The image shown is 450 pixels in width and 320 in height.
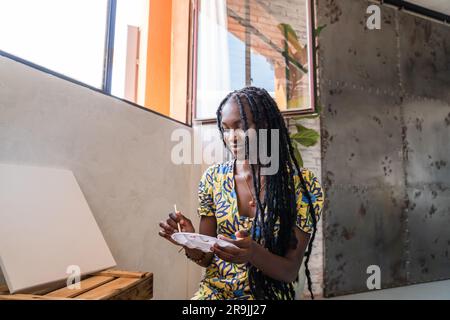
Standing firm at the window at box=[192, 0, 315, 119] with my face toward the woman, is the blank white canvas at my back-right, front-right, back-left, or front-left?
front-right

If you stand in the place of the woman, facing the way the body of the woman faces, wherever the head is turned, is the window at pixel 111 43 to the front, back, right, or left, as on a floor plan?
right

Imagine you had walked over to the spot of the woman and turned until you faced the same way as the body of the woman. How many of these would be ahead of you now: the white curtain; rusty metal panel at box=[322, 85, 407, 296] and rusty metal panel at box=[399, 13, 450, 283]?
0

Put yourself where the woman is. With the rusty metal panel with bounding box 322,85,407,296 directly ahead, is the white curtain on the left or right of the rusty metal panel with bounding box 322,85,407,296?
left

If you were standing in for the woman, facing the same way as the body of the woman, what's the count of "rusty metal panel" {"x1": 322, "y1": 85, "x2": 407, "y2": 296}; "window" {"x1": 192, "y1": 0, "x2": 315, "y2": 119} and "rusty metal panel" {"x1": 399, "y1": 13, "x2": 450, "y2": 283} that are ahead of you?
0

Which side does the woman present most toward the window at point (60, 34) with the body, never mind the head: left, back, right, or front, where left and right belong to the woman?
right

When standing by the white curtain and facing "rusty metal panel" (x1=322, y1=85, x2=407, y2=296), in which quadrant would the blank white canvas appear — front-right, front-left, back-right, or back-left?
back-right

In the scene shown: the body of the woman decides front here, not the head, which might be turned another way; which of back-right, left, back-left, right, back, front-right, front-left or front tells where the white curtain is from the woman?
back-right

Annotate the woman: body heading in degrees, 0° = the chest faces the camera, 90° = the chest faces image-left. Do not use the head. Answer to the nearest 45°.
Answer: approximately 45°

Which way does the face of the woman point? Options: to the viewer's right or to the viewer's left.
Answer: to the viewer's left

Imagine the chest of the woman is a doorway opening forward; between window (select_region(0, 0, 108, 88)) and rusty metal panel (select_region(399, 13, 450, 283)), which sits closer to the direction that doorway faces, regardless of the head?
the window
